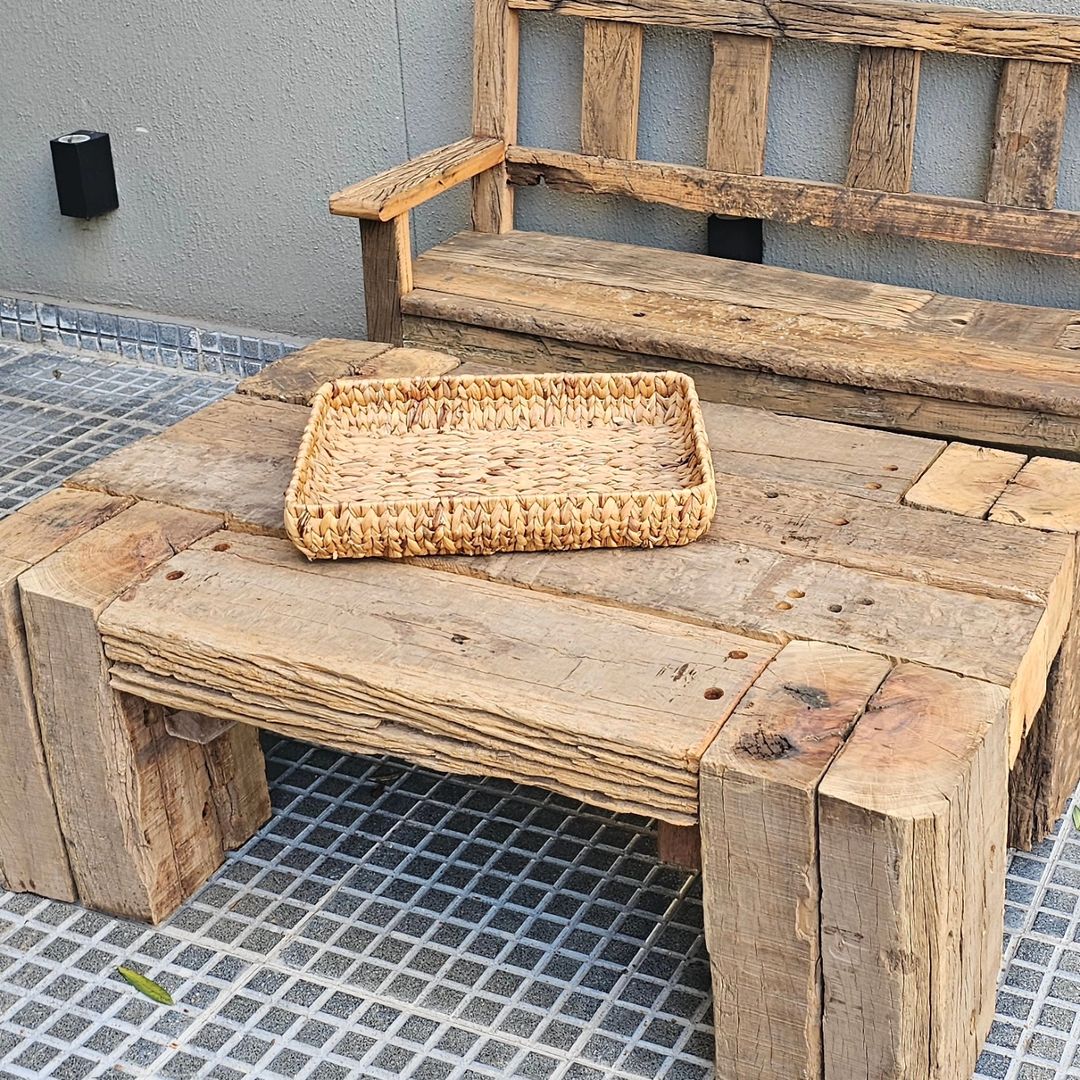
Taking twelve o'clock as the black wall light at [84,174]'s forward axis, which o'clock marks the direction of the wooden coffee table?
The wooden coffee table is roughly at 10 o'clock from the black wall light.

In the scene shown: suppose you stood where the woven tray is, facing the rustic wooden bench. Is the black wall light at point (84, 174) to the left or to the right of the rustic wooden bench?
left

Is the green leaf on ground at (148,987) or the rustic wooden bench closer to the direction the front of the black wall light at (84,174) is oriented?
the green leaf on ground

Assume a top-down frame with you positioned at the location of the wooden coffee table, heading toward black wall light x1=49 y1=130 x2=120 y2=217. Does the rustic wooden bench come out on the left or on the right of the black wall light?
right

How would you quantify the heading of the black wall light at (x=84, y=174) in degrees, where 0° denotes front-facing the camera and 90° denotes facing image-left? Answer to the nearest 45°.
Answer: approximately 45°

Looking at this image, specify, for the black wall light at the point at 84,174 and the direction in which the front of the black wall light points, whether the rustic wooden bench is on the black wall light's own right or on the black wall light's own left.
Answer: on the black wall light's own left

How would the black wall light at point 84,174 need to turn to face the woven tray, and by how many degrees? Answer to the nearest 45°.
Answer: approximately 45° to its left
